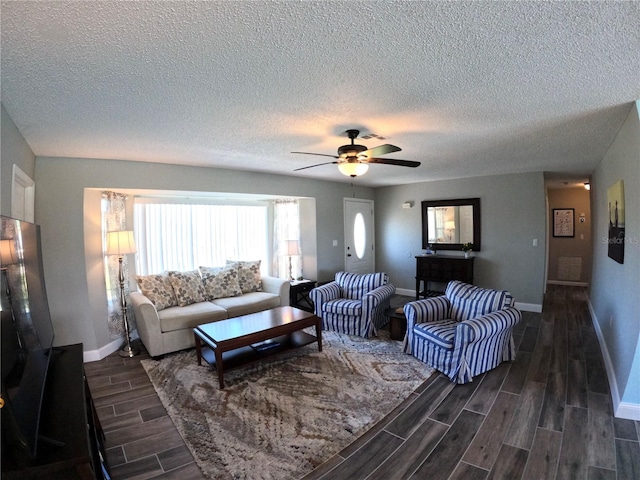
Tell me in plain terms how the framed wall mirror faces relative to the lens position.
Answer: facing the viewer

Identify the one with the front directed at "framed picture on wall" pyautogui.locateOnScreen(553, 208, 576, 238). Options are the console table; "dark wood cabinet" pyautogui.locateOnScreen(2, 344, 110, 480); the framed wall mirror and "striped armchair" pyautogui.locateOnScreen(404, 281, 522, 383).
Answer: the dark wood cabinet

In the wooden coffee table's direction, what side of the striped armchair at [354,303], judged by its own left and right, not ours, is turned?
front

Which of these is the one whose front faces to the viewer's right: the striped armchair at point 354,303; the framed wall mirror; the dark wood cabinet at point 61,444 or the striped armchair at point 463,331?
the dark wood cabinet

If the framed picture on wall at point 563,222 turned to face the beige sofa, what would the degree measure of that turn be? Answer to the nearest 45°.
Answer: approximately 45° to its right

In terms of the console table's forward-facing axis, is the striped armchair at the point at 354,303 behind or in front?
in front

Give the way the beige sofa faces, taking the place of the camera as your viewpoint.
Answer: facing the viewer and to the right of the viewer

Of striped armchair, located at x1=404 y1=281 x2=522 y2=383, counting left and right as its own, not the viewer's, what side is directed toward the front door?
right

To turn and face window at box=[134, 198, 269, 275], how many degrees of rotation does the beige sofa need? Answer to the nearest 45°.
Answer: approximately 135° to its left

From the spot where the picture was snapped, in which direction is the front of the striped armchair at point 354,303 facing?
facing the viewer and to the left of the viewer

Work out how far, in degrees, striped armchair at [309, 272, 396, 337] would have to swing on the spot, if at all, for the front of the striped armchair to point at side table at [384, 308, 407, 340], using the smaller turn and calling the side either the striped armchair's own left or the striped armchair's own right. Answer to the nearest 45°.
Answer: approximately 90° to the striped armchair's own left

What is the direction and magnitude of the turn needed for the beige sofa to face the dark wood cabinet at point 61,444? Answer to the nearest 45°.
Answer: approximately 45° to its right

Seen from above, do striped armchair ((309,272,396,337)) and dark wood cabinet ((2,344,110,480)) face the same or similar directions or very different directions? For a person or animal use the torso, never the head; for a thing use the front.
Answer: very different directions

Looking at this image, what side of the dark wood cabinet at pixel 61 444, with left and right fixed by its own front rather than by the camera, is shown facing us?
right

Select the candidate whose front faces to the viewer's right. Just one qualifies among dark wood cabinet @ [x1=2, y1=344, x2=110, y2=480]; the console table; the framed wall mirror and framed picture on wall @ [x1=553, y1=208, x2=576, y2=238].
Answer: the dark wood cabinet

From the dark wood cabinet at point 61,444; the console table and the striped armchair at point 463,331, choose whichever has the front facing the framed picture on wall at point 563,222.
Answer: the dark wood cabinet

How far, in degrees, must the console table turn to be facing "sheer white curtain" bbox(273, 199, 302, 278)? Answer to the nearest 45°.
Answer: approximately 90° to its right

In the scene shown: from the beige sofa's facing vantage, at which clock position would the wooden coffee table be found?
The wooden coffee table is roughly at 12 o'clock from the beige sofa.
